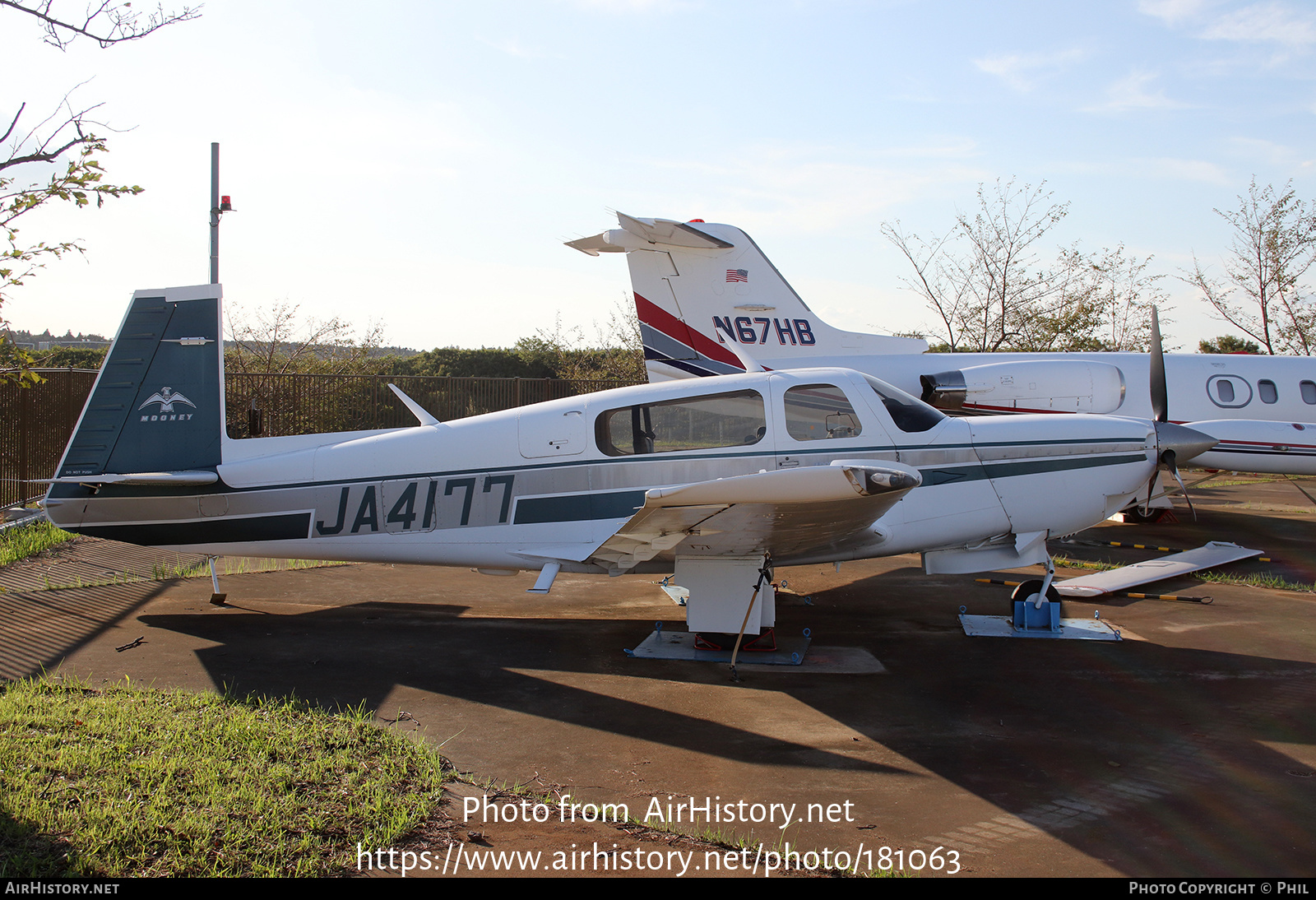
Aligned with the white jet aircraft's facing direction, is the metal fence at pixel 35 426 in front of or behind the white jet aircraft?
behind

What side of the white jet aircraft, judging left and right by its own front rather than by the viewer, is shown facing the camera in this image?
right

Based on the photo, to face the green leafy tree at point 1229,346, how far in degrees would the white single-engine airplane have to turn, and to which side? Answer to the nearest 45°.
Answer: approximately 45° to its left

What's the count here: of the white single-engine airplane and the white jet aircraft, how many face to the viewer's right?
2

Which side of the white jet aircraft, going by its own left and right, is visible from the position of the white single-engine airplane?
right

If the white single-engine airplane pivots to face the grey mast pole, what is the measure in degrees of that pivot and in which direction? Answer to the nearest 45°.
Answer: approximately 135° to its left

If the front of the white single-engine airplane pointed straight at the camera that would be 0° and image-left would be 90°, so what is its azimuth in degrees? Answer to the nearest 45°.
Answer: approximately 270°
